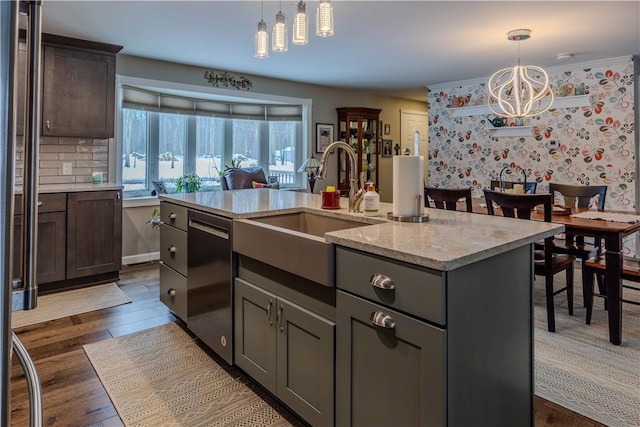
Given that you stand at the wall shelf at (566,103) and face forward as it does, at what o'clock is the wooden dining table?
The wooden dining table is roughly at 12 o'clock from the wall shelf.

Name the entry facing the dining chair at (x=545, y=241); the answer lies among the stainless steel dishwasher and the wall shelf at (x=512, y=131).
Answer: the wall shelf

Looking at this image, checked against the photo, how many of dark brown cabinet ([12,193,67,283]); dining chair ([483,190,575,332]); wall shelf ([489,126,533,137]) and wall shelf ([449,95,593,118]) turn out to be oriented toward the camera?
3

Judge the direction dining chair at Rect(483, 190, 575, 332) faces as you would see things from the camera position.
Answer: facing away from the viewer and to the right of the viewer

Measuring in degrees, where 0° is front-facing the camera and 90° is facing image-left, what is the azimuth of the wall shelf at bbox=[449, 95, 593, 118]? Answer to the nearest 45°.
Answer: approximately 0°
